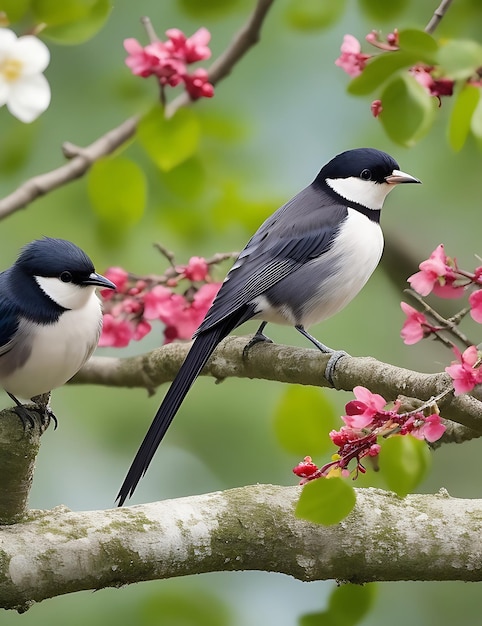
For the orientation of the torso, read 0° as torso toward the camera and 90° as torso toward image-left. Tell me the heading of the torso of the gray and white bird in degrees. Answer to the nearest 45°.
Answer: approximately 270°

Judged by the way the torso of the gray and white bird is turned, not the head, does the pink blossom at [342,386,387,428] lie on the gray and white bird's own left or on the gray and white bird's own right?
on the gray and white bird's own right

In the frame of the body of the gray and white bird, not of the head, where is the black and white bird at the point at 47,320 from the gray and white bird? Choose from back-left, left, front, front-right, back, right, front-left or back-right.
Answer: back-right

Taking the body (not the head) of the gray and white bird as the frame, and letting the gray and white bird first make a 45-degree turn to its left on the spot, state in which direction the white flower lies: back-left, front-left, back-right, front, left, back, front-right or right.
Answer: back

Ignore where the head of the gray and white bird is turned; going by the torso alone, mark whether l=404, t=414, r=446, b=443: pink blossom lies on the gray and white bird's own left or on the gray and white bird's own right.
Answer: on the gray and white bird's own right

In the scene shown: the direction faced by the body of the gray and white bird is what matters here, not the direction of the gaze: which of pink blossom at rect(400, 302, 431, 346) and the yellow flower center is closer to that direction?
the pink blossom

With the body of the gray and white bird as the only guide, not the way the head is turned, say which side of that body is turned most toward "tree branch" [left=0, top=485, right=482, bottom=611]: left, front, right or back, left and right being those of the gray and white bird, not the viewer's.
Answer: right
